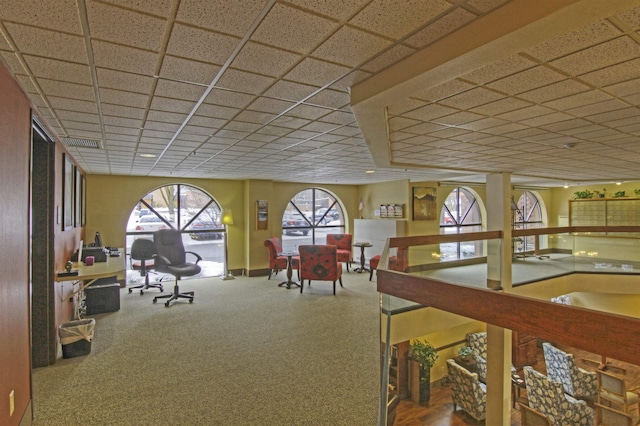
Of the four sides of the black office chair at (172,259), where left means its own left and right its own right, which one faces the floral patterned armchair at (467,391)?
front

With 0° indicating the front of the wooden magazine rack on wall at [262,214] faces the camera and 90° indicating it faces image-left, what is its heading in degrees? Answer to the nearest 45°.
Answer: approximately 0°

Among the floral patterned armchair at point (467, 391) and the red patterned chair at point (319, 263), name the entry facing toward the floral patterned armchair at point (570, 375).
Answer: the floral patterned armchair at point (467, 391)

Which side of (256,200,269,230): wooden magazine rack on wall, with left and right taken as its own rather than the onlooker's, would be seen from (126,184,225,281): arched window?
right

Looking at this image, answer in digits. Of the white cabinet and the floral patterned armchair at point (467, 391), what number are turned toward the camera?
1

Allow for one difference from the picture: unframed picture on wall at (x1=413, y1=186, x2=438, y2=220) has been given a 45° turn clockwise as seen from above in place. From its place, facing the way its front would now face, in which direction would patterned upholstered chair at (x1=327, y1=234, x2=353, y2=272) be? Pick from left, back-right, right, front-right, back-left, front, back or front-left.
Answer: front-right

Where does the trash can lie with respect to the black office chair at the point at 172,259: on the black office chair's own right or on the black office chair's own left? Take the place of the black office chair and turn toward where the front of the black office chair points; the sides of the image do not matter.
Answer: on the black office chair's own right
